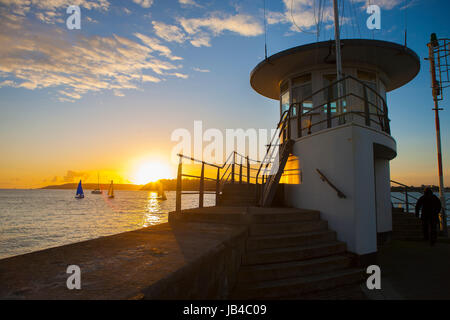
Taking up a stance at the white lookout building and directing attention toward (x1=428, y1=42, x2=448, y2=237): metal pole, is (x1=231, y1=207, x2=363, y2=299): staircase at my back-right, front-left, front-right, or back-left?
back-right

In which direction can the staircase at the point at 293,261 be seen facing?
toward the camera

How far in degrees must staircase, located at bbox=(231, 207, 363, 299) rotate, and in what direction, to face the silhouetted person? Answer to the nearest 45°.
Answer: approximately 135° to its left

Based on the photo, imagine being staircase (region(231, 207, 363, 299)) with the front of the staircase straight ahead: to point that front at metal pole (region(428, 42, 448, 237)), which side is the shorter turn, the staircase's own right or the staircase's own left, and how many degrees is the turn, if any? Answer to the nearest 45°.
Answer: approximately 135° to the staircase's own left

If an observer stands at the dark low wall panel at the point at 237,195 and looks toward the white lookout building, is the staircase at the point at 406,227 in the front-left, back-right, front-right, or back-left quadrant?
front-left

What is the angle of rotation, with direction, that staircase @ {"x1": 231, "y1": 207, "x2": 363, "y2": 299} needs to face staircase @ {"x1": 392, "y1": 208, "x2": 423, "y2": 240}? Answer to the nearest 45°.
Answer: approximately 135° to its left
